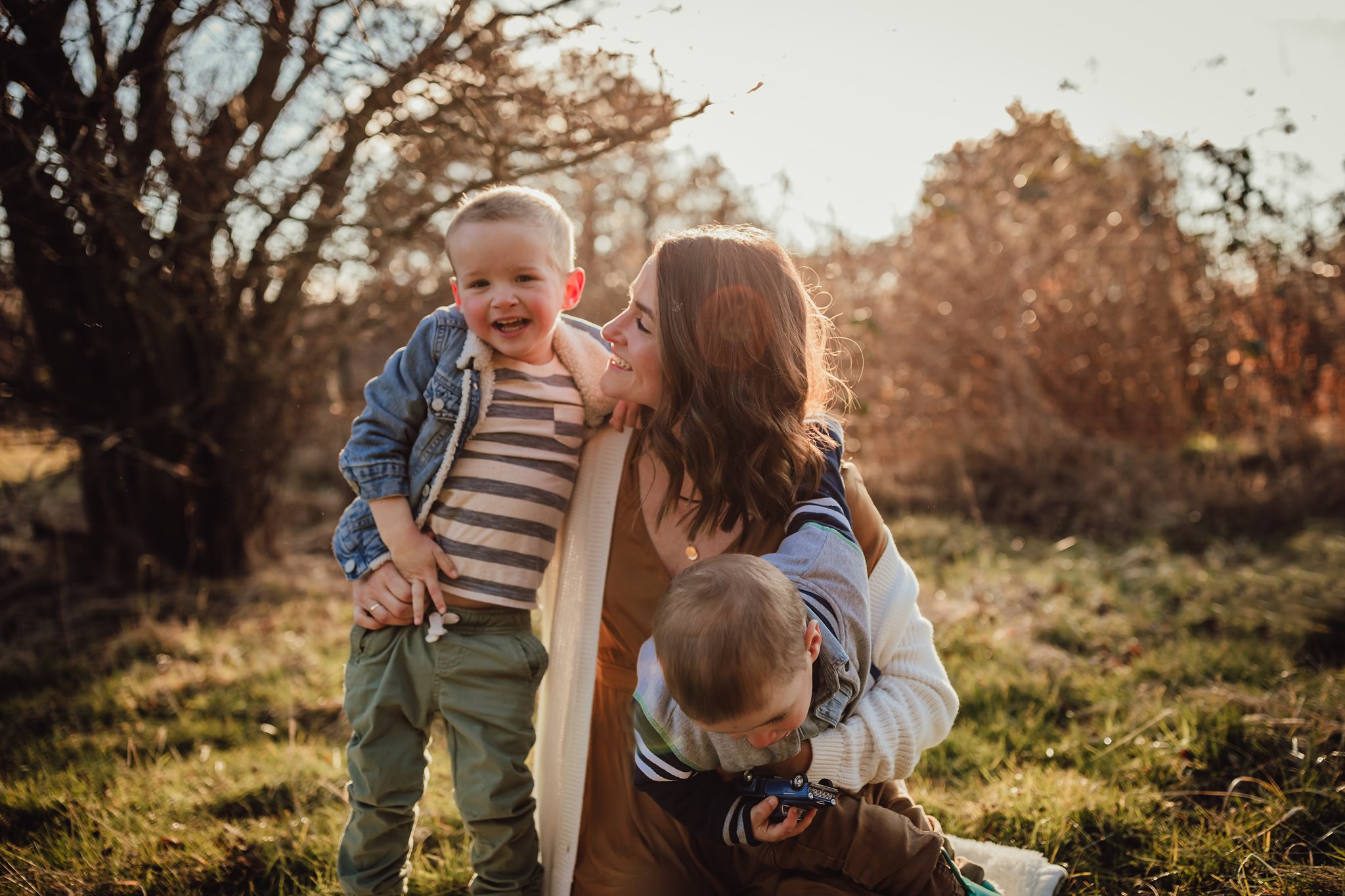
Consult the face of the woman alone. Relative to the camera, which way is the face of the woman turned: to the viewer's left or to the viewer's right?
to the viewer's left

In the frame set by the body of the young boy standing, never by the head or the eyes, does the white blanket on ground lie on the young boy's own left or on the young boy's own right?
on the young boy's own left

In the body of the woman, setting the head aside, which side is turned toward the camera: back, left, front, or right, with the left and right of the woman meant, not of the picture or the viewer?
front

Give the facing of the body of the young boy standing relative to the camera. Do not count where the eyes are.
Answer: toward the camera

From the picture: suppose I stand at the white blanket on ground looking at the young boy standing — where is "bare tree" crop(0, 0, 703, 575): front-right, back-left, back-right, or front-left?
front-right
